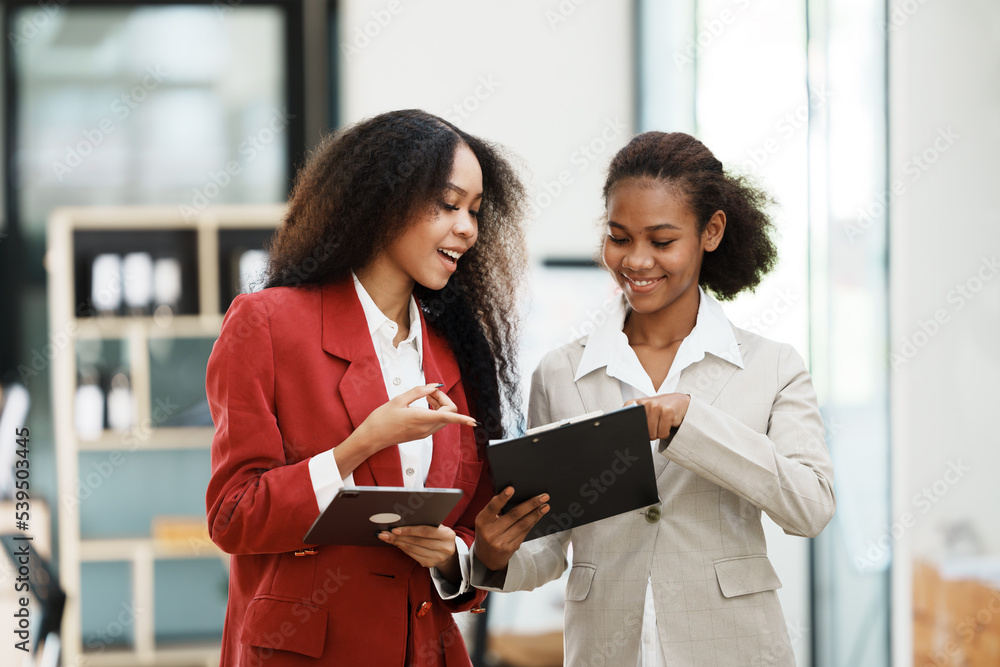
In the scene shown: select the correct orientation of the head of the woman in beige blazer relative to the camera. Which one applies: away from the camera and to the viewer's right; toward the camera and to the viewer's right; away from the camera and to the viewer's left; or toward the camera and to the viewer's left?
toward the camera and to the viewer's left

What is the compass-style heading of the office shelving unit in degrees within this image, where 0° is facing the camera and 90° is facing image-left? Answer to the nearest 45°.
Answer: approximately 0°

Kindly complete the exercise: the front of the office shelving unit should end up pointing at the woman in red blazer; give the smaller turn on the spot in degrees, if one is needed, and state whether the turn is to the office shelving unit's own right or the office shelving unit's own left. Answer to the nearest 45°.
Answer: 0° — it already faces them

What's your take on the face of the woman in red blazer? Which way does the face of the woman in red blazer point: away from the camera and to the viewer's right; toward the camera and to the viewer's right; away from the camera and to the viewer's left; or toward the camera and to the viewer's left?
toward the camera and to the viewer's right

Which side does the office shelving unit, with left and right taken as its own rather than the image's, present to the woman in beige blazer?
front

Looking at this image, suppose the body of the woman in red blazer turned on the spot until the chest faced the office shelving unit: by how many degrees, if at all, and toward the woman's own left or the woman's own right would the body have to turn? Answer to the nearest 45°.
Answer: approximately 135° to the woman's own left

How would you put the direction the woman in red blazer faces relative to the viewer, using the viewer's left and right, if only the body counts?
facing the viewer and to the right of the viewer

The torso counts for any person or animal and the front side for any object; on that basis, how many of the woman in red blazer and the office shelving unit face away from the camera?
0
